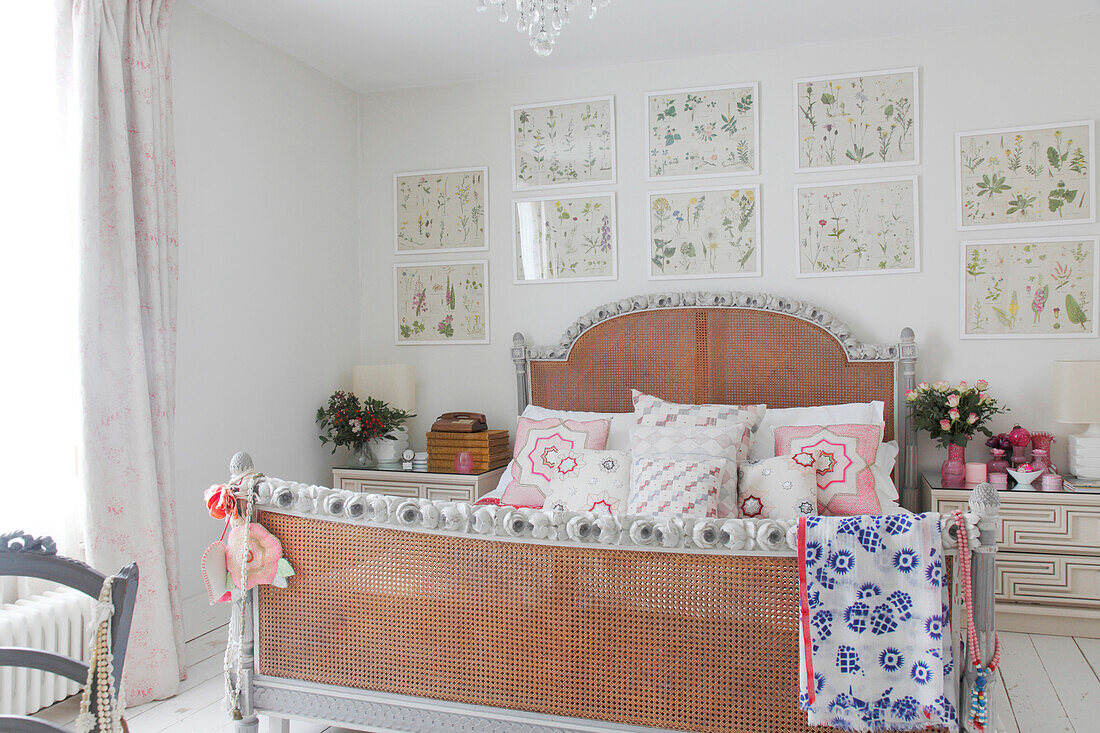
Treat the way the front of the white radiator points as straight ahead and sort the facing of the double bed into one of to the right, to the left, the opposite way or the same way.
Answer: to the right

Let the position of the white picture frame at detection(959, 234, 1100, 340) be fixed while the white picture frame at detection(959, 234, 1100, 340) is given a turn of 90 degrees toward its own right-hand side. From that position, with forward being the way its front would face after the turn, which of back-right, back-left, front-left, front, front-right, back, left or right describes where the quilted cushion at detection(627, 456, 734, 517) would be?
front-left

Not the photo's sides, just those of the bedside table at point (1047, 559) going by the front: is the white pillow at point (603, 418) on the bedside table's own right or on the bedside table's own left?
on the bedside table's own right

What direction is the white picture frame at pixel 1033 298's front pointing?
toward the camera

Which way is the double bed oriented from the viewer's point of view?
toward the camera

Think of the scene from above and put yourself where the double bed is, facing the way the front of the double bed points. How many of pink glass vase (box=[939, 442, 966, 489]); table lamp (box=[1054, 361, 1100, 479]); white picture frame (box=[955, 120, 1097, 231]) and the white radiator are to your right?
1

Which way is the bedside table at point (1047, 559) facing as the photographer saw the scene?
facing the viewer

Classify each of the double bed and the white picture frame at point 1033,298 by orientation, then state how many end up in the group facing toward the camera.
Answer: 2

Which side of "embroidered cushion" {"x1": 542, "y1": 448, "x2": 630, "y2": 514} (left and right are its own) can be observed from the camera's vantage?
front

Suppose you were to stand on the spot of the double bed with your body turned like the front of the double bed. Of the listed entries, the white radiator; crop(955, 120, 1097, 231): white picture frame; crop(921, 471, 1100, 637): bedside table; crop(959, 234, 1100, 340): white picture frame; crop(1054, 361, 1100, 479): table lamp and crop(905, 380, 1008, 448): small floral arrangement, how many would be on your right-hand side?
1
